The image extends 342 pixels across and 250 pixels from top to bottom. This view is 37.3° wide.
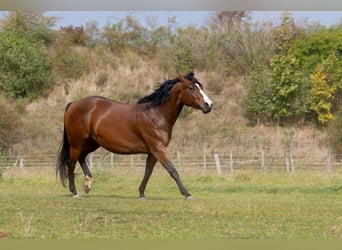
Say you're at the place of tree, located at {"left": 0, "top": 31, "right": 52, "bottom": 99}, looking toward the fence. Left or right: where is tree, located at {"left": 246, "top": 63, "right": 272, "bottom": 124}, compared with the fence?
left

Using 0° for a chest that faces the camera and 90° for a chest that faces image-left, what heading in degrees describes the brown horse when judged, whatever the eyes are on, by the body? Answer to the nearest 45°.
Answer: approximately 270°

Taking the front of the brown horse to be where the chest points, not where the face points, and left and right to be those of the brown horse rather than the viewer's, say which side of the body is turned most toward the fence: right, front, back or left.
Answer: left

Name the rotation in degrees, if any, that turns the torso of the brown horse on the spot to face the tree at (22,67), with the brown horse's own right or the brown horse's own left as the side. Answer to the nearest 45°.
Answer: approximately 90° to the brown horse's own left

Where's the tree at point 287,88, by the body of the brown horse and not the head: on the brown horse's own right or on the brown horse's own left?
on the brown horse's own left

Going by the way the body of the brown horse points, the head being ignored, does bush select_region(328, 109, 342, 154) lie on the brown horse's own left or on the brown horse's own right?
on the brown horse's own left

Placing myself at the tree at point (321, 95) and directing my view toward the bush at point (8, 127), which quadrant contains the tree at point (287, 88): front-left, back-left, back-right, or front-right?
front-right

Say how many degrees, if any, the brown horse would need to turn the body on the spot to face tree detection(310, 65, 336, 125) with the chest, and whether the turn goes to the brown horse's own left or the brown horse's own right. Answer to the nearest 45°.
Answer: approximately 45° to the brown horse's own left

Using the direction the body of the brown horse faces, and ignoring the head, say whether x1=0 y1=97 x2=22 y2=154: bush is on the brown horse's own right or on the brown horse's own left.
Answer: on the brown horse's own left

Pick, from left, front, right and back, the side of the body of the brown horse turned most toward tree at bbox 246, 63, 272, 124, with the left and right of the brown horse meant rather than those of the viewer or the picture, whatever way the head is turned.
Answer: left
